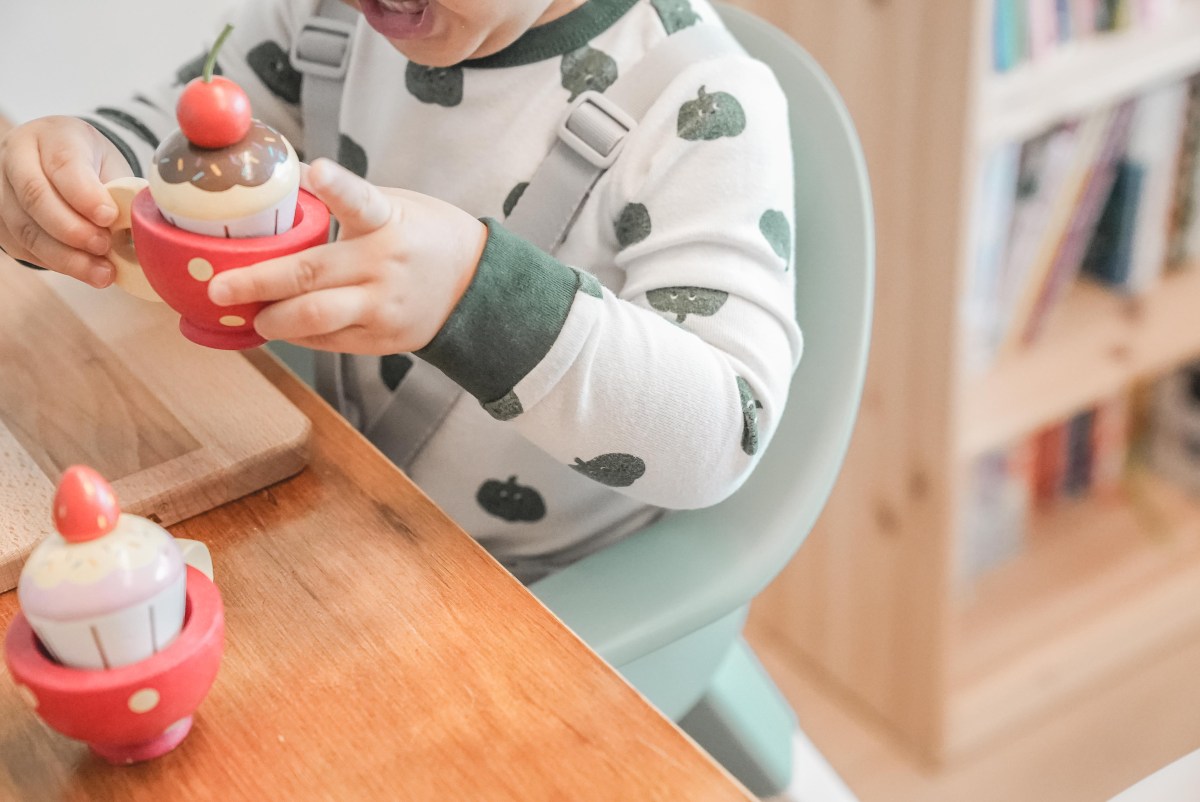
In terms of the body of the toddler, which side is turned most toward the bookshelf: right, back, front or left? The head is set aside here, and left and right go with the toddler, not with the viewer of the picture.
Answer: back

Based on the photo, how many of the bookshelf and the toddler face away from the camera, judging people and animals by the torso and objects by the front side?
0

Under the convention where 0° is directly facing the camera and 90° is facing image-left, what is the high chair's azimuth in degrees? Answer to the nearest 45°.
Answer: approximately 45°

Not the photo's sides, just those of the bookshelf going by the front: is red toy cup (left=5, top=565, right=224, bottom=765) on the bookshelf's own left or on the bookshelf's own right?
on the bookshelf's own right

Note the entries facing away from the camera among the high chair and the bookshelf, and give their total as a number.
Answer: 0

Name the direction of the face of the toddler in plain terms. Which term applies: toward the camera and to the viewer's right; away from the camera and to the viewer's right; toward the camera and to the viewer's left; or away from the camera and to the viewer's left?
toward the camera and to the viewer's left

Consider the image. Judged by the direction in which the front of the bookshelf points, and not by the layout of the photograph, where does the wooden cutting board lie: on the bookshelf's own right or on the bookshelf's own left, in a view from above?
on the bookshelf's own right

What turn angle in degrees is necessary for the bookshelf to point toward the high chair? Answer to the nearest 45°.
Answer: approximately 45° to its right

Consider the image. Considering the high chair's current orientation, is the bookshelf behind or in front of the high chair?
behind

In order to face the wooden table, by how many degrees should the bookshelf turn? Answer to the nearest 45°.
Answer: approximately 45° to its right
